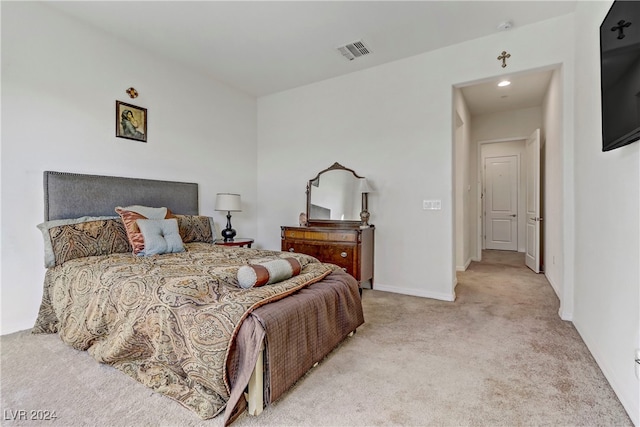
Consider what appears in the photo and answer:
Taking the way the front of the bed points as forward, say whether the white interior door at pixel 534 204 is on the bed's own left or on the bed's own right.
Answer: on the bed's own left

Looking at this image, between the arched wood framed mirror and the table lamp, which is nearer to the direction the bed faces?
the arched wood framed mirror

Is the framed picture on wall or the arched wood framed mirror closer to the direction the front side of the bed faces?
the arched wood framed mirror

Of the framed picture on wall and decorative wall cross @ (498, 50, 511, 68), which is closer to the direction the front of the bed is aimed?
the decorative wall cross

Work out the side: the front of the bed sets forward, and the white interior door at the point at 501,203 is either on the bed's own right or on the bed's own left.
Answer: on the bed's own left

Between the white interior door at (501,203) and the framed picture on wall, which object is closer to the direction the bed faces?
the white interior door

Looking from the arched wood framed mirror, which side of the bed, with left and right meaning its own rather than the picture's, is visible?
left

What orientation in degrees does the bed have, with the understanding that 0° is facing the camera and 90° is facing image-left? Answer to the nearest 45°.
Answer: approximately 315°

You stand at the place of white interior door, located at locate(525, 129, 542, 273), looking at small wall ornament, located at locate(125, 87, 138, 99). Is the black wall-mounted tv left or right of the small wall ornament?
left

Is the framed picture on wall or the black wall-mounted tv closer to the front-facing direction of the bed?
the black wall-mounted tv

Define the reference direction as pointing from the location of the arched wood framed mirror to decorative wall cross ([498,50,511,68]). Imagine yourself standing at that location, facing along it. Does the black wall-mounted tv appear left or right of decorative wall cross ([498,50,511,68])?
right

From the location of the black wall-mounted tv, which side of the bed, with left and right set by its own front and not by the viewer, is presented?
front
